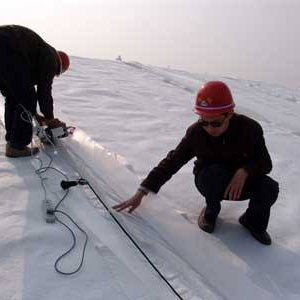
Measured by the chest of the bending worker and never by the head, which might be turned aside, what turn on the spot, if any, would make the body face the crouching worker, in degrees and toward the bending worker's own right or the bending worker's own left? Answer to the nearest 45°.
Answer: approximately 45° to the bending worker's own right

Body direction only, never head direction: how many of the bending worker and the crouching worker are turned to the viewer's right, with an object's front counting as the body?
1

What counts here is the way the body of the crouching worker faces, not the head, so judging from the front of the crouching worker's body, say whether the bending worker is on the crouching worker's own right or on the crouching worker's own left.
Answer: on the crouching worker's own right

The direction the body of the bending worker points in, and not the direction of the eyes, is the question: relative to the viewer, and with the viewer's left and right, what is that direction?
facing to the right of the viewer
